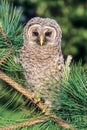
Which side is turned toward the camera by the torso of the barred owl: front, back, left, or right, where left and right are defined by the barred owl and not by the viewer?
front
